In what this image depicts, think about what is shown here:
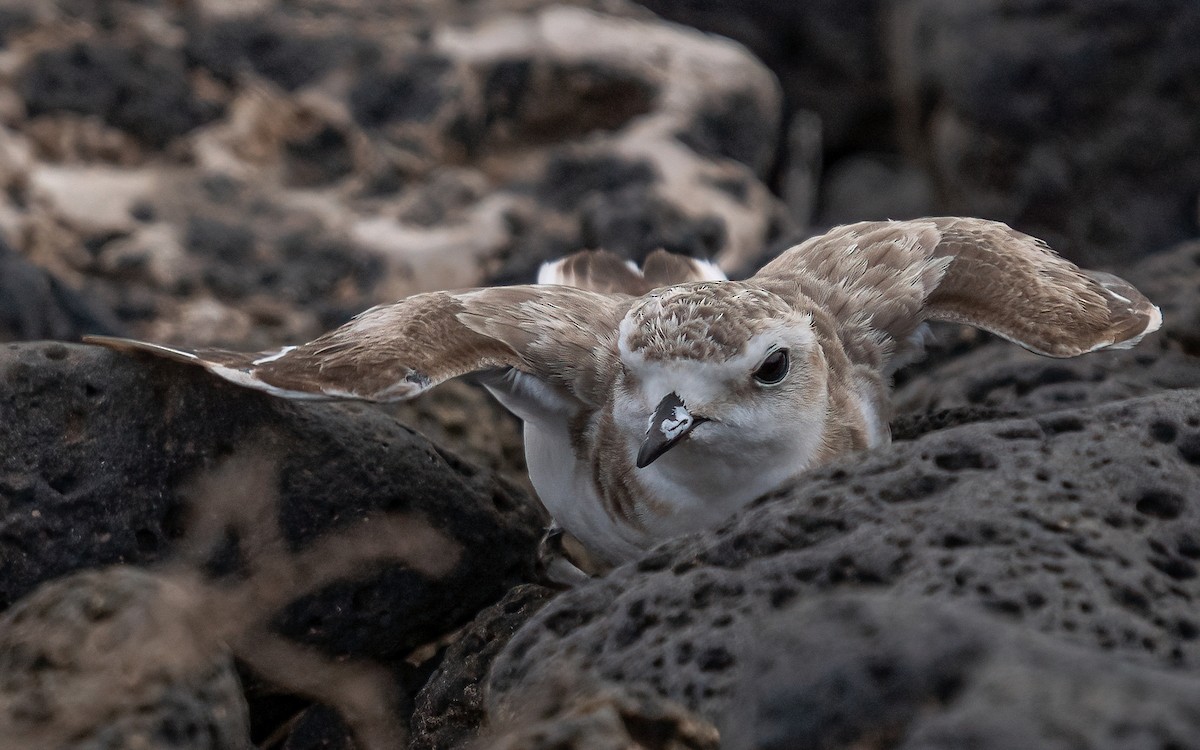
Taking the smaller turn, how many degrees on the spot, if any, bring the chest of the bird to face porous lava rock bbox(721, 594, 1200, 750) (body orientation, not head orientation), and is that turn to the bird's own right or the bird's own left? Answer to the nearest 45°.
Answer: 0° — it already faces it

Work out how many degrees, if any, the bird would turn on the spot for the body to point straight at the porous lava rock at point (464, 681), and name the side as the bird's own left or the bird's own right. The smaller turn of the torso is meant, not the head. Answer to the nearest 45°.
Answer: approximately 45° to the bird's own right

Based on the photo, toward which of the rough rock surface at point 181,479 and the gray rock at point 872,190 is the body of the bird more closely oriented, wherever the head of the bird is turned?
the rough rock surface

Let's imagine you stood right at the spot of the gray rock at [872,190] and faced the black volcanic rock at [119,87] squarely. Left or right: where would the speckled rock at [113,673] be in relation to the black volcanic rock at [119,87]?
left

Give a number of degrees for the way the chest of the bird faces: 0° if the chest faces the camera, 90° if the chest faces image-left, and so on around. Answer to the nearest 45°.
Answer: approximately 0°

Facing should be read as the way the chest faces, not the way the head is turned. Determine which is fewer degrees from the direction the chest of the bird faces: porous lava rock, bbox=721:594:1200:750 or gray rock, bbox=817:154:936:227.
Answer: the porous lava rock

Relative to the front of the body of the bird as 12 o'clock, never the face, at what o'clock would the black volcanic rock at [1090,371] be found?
The black volcanic rock is roughly at 8 o'clock from the bird.

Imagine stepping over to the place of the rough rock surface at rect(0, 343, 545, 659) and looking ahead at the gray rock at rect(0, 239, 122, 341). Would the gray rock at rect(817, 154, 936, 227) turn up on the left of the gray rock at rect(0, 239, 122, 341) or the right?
right

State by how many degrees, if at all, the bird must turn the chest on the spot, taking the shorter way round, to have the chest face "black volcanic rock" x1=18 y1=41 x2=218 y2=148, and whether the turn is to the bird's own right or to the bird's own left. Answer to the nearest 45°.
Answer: approximately 135° to the bird's own right

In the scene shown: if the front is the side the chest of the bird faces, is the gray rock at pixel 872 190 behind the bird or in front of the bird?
behind
